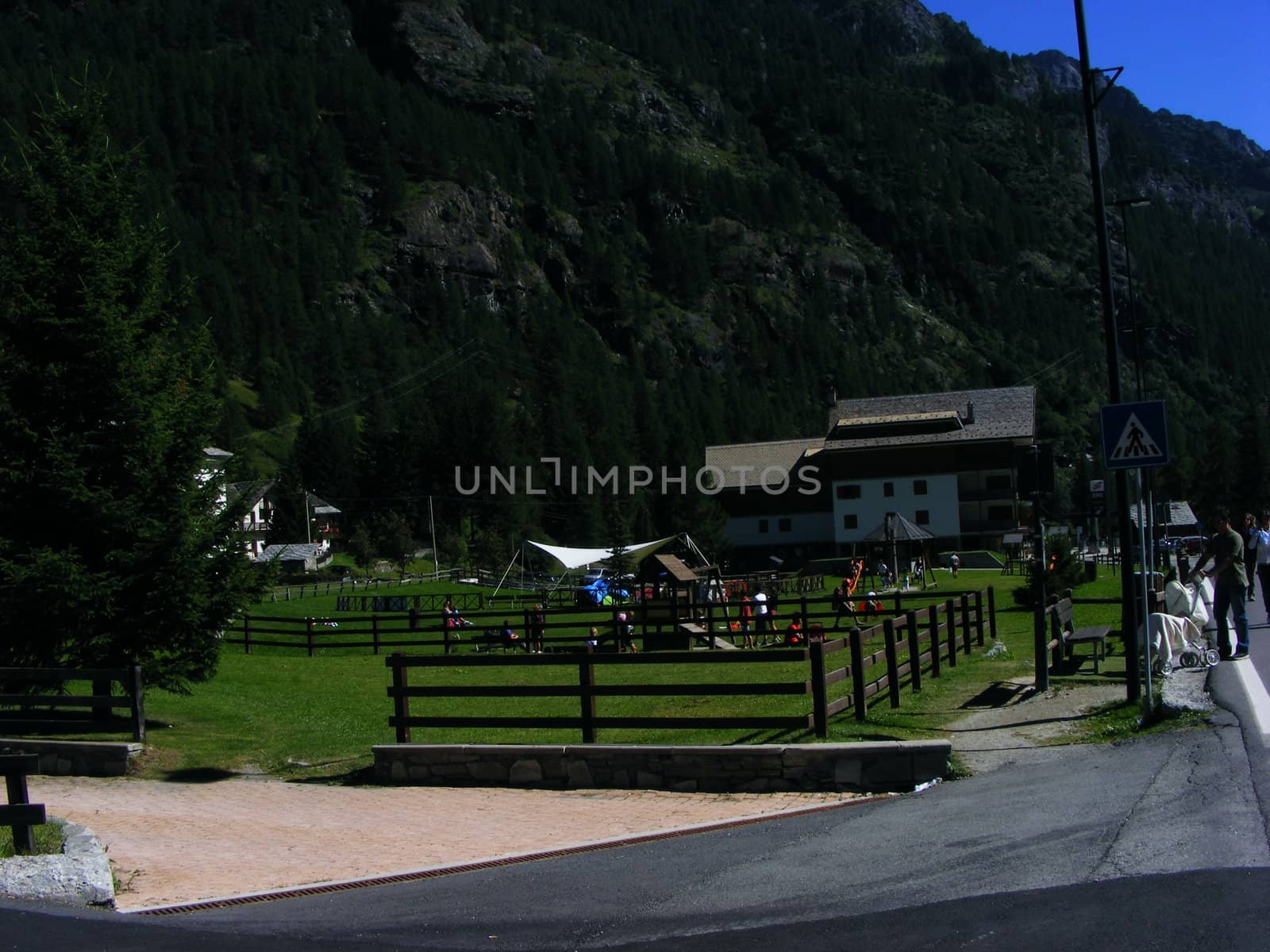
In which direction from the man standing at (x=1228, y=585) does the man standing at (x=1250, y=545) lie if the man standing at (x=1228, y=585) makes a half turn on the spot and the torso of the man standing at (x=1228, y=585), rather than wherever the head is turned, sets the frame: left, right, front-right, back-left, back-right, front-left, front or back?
front-left

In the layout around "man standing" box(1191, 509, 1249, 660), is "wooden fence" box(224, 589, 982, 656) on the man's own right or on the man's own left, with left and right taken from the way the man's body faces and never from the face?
on the man's own right

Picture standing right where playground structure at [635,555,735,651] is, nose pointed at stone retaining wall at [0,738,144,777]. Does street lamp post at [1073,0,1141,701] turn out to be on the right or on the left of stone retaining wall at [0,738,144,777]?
left

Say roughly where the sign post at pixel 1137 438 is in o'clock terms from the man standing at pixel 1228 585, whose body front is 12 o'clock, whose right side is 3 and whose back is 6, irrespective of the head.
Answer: The sign post is roughly at 11 o'clock from the man standing.

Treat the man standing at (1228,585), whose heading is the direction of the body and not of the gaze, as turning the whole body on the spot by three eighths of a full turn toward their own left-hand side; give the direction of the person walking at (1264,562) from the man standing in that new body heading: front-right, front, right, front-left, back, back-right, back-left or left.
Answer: left
